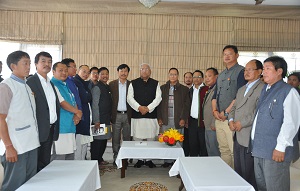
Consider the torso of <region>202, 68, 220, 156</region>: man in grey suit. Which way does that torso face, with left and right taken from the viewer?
facing the viewer and to the left of the viewer

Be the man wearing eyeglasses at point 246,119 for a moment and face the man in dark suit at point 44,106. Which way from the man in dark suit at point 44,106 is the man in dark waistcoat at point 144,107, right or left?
right

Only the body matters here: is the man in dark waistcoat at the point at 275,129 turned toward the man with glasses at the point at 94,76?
no

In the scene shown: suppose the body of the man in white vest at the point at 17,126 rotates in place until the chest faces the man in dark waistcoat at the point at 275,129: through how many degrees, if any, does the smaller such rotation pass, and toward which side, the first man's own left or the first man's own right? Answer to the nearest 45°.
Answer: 0° — they already face them

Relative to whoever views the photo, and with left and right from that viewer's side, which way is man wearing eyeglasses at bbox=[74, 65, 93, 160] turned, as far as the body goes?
facing the viewer and to the right of the viewer

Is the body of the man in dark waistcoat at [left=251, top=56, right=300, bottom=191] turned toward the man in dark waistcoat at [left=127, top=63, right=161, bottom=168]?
no

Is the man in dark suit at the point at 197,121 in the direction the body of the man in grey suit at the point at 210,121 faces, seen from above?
no

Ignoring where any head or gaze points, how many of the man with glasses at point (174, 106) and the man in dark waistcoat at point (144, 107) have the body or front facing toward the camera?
2

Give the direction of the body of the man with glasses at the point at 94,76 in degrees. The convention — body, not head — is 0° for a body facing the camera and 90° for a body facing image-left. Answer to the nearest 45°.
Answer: approximately 315°

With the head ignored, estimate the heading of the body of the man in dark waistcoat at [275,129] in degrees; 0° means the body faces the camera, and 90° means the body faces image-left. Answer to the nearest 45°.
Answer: approximately 45°

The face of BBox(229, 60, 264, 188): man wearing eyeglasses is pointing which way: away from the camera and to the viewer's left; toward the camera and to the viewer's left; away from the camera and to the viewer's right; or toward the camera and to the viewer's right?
toward the camera and to the viewer's left

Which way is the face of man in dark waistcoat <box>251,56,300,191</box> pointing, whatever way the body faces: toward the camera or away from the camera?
toward the camera

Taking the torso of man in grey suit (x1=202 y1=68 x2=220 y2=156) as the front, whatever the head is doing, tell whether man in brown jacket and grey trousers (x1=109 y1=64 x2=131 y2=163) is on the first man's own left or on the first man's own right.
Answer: on the first man's own right

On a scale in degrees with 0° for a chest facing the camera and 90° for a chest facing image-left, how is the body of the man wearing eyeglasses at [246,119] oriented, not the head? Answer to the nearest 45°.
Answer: approximately 45°

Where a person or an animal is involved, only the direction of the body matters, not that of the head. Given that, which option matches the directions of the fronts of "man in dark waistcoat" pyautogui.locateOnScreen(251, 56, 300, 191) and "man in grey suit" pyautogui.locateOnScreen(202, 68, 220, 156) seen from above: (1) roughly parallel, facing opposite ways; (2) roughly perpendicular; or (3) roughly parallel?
roughly parallel

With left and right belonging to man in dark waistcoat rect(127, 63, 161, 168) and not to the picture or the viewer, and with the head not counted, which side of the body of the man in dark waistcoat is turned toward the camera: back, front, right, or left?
front
